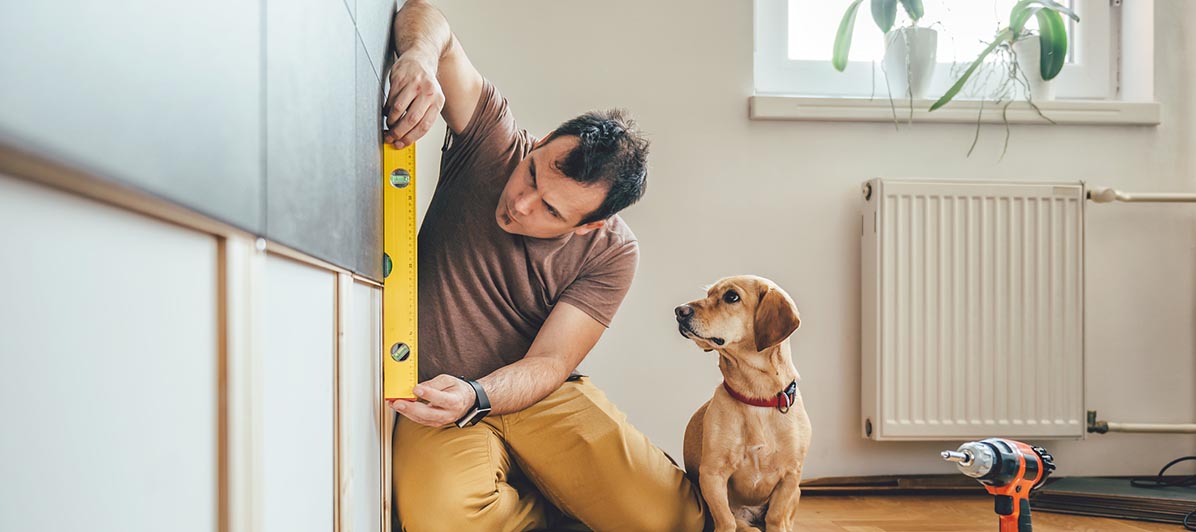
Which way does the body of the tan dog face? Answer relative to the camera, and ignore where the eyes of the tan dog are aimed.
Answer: toward the camera

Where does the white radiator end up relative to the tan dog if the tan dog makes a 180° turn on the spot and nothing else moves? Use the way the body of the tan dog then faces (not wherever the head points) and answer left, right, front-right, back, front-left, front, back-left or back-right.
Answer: front-right

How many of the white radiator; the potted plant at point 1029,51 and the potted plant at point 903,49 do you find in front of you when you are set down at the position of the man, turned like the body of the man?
0

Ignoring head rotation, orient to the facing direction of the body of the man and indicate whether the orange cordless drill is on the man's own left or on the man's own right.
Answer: on the man's own left

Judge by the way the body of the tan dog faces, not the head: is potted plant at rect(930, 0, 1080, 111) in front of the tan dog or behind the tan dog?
behind

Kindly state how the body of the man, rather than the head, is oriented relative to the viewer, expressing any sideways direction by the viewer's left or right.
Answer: facing the viewer and to the left of the viewer

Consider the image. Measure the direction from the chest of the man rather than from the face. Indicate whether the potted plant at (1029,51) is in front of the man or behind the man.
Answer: behind

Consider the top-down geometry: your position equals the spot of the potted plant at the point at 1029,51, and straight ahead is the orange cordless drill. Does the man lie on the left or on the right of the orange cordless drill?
right

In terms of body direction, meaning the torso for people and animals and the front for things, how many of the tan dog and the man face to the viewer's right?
0
